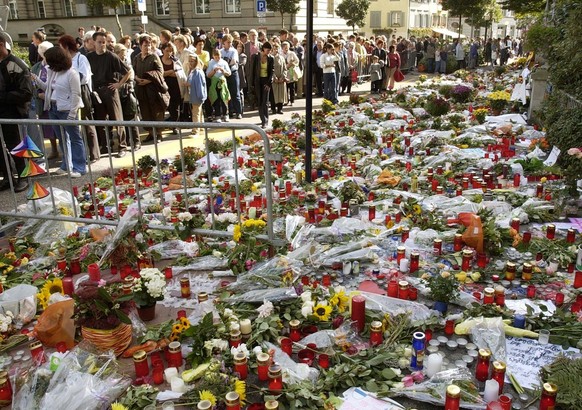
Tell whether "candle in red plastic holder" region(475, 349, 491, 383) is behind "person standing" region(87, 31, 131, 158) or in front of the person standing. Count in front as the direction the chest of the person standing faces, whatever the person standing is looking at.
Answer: in front

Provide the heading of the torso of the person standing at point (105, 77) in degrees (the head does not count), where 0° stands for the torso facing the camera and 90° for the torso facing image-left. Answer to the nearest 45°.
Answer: approximately 0°

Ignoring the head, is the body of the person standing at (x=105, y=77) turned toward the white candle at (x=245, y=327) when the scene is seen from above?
yes

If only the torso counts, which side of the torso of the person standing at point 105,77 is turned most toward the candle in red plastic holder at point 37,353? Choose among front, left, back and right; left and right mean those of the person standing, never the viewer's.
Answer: front

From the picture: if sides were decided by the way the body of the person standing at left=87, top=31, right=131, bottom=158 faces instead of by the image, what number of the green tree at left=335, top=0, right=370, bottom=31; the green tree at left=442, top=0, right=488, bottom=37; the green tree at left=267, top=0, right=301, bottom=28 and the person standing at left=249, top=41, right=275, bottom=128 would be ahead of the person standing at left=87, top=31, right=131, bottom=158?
0

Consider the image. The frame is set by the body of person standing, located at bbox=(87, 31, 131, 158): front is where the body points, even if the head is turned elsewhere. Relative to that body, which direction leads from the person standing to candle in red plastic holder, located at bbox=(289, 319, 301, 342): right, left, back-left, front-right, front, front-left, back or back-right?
front

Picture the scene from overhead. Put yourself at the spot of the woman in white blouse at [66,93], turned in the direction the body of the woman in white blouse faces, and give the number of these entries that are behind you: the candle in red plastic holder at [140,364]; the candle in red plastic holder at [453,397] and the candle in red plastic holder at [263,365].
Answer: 0

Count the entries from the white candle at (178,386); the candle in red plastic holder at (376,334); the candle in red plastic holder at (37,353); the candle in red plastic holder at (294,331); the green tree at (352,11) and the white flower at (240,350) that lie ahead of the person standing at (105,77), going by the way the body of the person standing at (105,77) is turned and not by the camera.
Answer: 5

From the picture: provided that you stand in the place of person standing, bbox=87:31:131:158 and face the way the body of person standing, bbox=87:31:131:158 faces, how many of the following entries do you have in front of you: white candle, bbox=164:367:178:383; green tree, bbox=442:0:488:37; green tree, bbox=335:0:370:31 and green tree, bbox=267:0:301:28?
1

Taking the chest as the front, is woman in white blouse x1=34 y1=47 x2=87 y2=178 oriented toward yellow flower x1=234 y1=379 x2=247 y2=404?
no

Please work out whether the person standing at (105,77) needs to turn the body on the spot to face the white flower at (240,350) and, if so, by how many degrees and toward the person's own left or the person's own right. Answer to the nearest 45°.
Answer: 0° — they already face it

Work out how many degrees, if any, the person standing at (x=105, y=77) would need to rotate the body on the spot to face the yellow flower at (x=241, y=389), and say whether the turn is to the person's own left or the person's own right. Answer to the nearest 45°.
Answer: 0° — they already face it

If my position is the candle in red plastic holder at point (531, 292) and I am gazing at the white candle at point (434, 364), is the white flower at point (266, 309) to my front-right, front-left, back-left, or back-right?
front-right

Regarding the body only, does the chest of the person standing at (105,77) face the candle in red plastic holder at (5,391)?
yes

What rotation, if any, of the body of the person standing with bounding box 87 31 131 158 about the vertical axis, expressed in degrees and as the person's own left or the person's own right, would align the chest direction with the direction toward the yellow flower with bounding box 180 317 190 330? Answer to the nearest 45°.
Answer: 0° — they already face it

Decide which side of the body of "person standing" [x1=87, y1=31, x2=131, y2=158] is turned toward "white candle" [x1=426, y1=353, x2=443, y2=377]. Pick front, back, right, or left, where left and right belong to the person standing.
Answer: front
